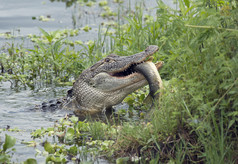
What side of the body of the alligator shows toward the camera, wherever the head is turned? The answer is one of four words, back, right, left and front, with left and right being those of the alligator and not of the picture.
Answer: right
